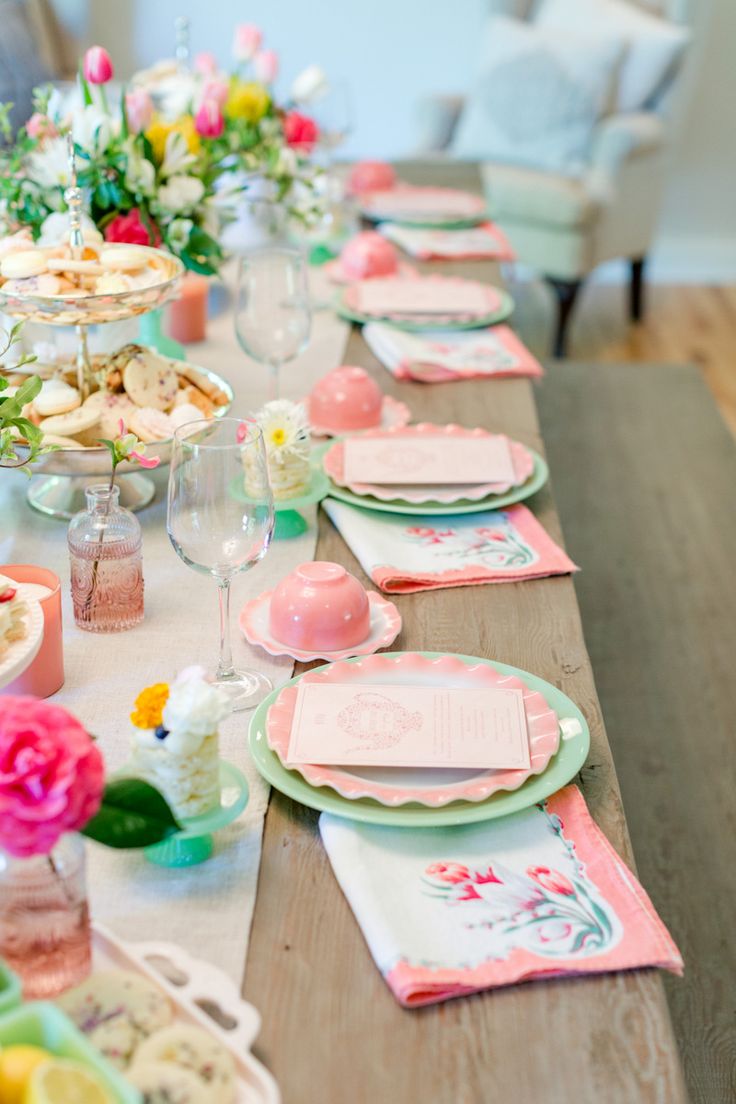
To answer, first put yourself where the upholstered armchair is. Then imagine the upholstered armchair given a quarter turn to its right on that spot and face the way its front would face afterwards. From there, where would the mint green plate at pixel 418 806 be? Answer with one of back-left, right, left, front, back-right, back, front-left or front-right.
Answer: back-left

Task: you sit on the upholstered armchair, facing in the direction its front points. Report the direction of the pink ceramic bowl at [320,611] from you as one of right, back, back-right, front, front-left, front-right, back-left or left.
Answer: front-left

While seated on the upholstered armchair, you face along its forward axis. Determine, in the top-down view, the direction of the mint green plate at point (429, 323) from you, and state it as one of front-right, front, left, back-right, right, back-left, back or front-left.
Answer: front-left

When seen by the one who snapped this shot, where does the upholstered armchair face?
facing the viewer and to the left of the viewer

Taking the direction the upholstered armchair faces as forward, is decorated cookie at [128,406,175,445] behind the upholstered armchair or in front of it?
in front

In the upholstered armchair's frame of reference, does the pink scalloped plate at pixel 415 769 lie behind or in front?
in front

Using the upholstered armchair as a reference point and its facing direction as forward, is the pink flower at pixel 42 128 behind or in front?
in front

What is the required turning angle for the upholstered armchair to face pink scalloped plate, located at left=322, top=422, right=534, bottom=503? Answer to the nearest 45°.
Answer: approximately 45° to its left

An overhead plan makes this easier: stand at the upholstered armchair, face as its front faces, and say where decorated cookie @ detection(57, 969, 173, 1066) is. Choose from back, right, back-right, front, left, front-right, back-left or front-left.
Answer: front-left

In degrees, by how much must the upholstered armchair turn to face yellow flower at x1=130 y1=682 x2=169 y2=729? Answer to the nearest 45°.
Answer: approximately 45° to its left

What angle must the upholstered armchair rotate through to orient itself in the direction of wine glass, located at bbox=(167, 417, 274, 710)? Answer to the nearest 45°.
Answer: approximately 45° to its left

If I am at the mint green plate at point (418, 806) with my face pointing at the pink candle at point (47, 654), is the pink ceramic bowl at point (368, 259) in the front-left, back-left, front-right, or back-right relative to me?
front-right

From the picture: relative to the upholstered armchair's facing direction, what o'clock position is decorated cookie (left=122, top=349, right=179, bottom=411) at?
The decorated cookie is roughly at 11 o'clock from the upholstered armchair.

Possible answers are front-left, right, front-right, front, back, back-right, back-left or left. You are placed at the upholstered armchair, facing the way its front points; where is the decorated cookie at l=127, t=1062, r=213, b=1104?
front-left

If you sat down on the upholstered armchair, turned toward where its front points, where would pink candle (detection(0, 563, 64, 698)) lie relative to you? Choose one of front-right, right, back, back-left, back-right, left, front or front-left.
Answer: front-left

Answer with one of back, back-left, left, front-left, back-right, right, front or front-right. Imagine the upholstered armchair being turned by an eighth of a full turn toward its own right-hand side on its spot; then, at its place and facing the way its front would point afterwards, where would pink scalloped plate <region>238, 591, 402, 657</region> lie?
left
